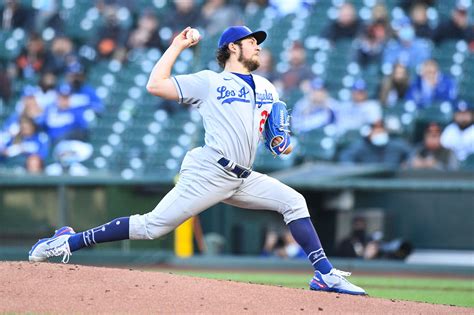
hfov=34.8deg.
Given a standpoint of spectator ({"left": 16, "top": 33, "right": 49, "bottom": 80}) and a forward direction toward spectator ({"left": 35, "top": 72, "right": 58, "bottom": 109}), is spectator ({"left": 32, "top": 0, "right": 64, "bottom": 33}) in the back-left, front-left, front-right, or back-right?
back-left

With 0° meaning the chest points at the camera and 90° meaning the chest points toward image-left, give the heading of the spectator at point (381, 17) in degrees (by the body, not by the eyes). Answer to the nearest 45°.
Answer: approximately 0°

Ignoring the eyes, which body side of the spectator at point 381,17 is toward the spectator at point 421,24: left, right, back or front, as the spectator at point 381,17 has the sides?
left
